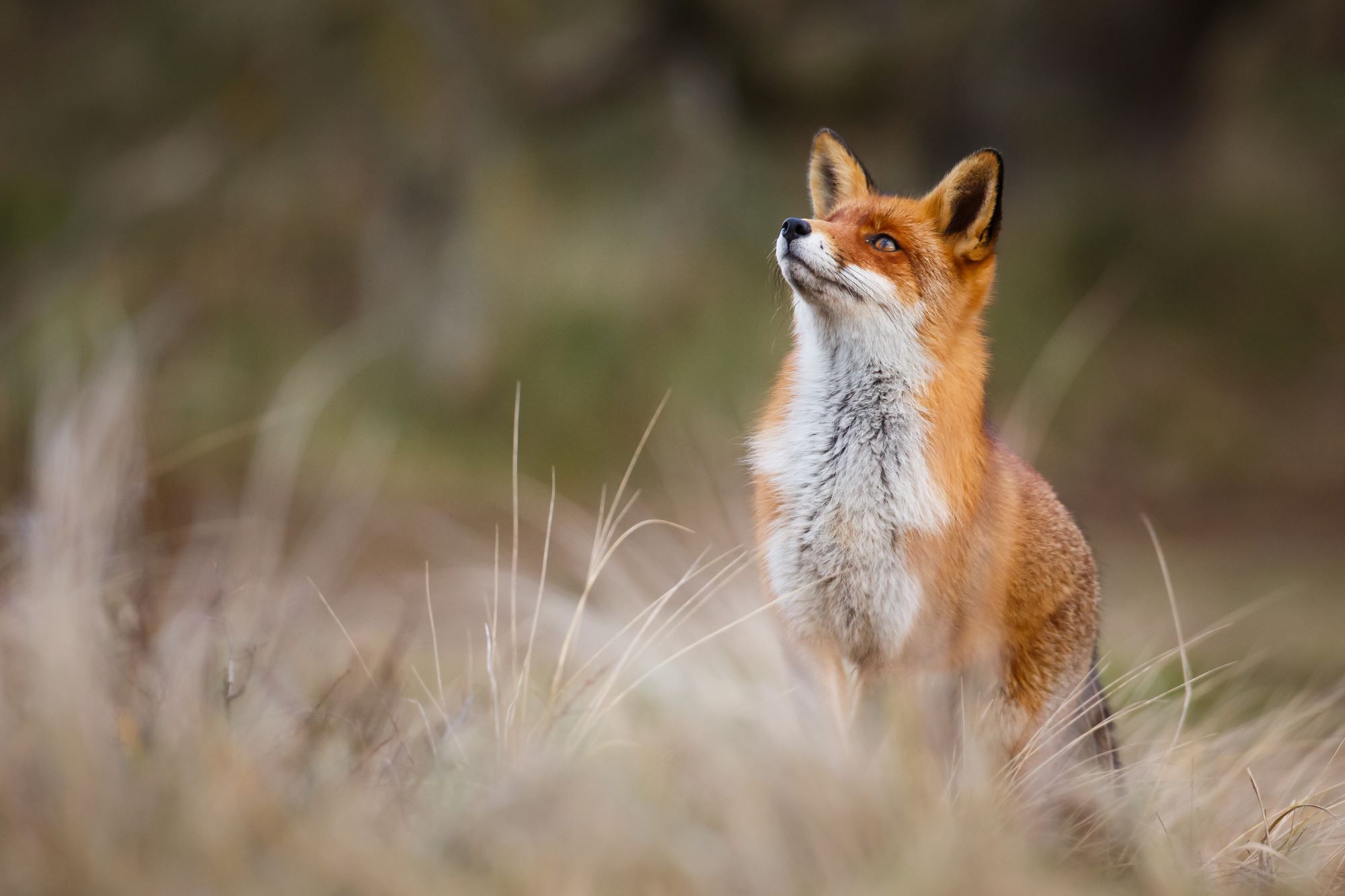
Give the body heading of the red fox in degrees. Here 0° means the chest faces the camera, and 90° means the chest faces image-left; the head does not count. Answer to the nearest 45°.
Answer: approximately 45°
